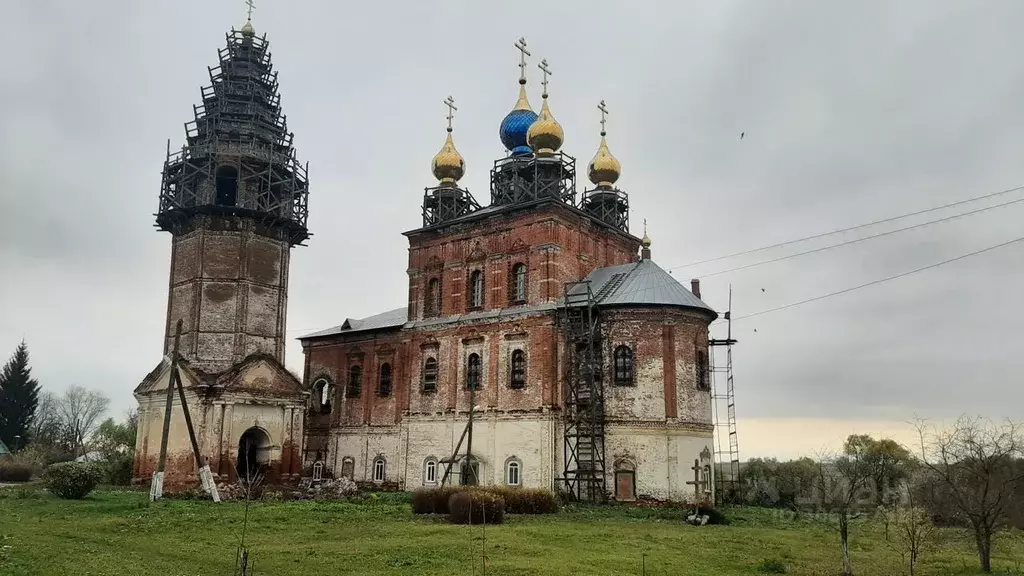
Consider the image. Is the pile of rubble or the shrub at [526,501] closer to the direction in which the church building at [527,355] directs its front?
the pile of rubble

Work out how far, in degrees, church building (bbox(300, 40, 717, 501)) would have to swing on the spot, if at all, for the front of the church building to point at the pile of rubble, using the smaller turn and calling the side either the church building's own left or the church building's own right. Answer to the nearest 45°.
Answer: approximately 45° to the church building's own left

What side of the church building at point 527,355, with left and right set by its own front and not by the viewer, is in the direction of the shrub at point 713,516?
back

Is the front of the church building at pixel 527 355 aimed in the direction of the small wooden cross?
no

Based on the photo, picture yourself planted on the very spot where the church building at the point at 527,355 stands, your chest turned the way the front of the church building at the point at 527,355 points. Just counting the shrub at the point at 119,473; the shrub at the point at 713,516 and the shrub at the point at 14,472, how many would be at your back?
1

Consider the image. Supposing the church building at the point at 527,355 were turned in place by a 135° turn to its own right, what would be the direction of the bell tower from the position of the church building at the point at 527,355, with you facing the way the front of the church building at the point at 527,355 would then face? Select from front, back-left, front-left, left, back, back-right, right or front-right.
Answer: back

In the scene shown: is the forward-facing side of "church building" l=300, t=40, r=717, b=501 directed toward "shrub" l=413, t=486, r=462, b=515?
no
